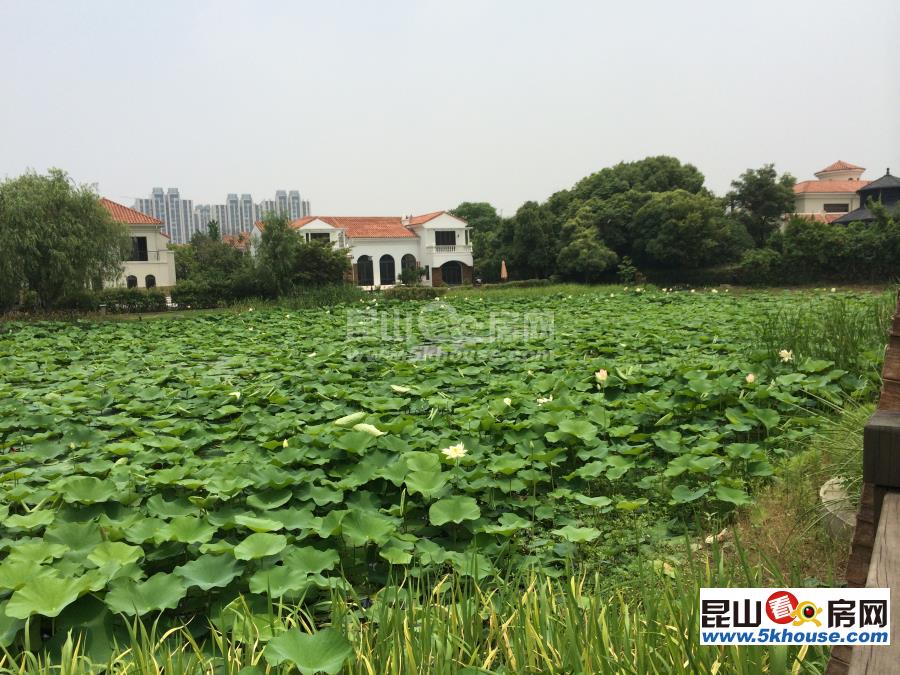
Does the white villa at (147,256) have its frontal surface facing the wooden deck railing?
yes

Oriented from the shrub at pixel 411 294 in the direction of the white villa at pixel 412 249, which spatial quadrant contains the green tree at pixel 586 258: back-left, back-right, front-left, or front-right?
front-right

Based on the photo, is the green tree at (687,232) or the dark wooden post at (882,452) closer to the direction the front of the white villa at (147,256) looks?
the dark wooden post

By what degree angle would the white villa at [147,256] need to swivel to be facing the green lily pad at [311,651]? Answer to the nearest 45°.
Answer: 0° — it already faces it

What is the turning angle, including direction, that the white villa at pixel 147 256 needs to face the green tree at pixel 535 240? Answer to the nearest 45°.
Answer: approximately 90° to its left

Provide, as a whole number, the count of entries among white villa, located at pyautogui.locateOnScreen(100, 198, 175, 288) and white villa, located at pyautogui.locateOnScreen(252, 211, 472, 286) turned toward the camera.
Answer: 2

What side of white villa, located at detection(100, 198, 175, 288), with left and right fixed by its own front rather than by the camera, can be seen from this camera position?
front

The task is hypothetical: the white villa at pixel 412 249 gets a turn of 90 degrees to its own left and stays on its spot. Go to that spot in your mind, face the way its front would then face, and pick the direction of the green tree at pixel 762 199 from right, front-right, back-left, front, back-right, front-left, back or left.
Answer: front-right

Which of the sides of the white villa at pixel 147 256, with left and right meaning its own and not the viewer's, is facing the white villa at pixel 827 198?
left

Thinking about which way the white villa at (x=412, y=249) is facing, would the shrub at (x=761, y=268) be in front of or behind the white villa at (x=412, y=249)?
in front

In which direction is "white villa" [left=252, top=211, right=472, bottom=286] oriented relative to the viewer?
toward the camera

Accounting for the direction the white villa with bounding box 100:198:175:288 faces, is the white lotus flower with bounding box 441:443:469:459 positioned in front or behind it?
in front

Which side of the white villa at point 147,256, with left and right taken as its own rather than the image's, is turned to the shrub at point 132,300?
front
